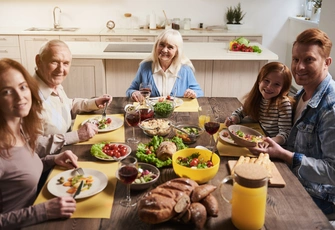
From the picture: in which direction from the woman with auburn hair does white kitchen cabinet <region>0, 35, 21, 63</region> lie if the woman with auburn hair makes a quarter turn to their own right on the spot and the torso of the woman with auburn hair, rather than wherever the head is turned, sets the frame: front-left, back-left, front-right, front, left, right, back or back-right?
back-right

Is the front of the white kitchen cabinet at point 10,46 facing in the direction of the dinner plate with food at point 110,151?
yes

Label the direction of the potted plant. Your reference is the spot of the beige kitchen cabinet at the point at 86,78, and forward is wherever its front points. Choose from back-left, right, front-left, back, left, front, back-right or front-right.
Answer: back-left

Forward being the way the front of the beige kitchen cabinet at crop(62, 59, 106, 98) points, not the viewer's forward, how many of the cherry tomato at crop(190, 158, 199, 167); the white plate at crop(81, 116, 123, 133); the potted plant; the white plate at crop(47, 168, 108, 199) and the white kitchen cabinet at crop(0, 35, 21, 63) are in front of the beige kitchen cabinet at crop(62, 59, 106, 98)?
3

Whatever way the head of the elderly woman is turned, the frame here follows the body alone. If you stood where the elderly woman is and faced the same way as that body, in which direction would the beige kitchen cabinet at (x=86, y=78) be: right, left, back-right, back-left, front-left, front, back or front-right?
back-right

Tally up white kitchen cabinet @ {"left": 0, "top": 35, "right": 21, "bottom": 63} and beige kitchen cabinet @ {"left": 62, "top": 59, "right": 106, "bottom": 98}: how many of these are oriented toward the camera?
2
